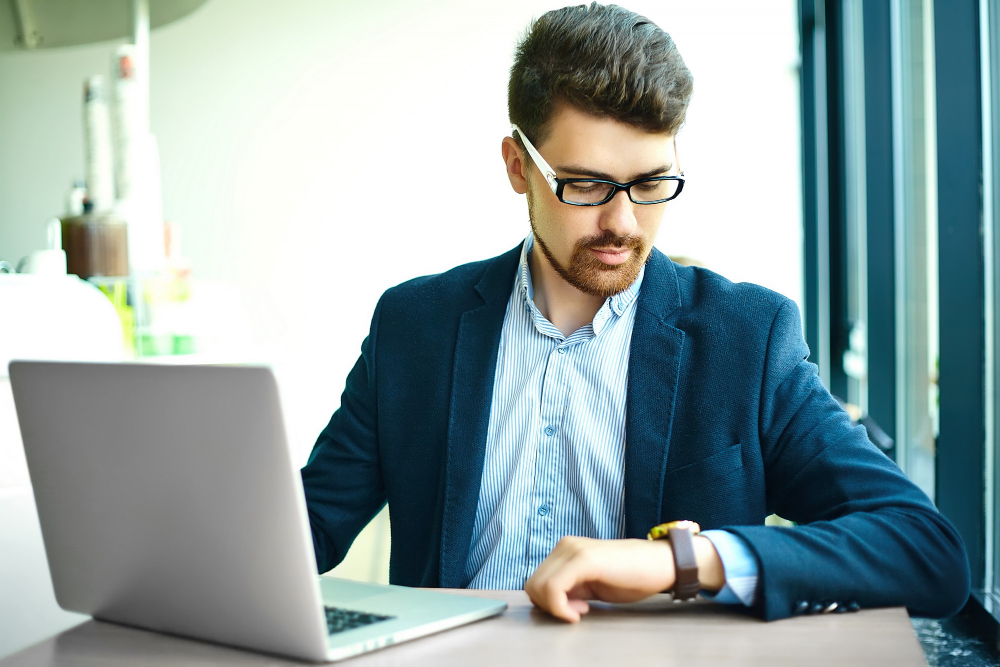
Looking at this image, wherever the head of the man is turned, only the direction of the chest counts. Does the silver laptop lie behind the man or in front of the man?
in front

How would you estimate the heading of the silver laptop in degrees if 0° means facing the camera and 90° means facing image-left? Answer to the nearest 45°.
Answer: approximately 225°

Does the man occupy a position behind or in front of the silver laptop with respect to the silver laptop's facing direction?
in front

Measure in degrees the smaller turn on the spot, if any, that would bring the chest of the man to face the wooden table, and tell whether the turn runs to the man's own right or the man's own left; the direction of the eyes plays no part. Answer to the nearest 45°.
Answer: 0° — they already face it

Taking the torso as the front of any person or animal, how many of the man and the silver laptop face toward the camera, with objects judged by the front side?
1

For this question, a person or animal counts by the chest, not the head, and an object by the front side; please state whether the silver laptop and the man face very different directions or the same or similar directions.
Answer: very different directions

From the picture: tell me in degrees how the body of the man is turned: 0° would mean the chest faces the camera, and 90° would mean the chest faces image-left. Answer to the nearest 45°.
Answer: approximately 0°

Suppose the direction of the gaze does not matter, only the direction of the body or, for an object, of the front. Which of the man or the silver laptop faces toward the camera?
the man
